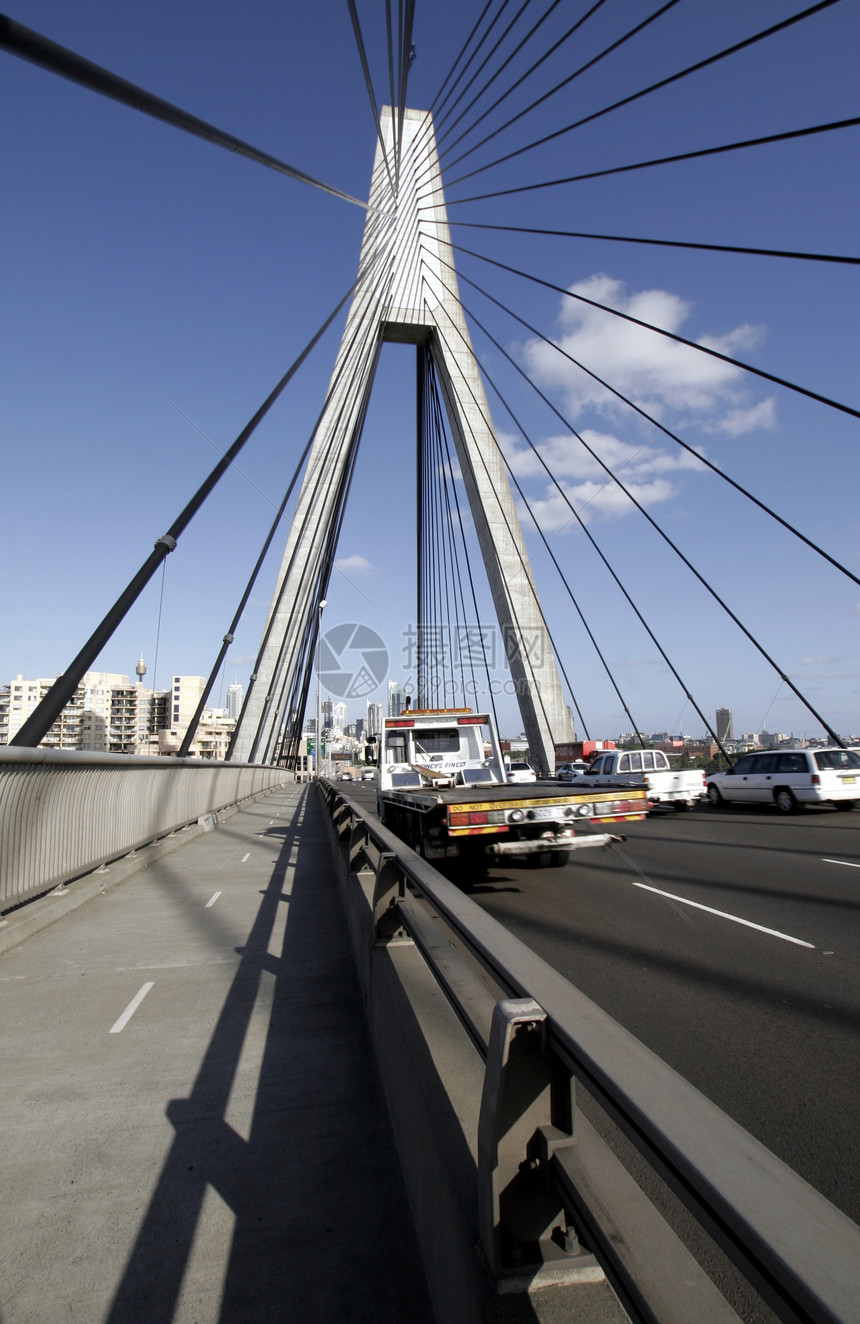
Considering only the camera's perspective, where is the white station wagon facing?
facing away from the viewer and to the left of the viewer

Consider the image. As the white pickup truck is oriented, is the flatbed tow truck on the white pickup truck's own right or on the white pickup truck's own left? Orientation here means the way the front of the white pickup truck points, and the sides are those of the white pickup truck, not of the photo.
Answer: on the white pickup truck's own left

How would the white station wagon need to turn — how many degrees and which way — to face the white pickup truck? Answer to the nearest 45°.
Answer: approximately 45° to its left

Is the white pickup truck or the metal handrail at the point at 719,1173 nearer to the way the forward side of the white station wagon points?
the white pickup truck

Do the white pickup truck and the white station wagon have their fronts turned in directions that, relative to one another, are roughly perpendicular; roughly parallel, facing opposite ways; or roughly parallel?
roughly parallel

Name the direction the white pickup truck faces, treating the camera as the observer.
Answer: facing away from the viewer and to the left of the viewer

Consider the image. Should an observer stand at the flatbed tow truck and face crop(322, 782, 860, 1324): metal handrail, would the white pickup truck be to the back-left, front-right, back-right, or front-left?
back-left

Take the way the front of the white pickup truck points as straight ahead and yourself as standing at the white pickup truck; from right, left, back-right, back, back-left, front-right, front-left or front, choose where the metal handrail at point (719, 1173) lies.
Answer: back-left
